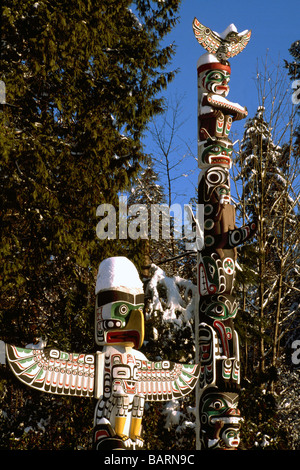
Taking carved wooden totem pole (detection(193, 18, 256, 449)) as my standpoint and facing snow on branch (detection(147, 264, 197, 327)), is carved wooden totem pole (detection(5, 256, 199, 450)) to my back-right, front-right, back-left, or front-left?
back-left

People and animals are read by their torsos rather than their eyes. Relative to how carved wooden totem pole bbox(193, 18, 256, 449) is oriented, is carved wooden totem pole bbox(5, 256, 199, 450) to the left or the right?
on its right

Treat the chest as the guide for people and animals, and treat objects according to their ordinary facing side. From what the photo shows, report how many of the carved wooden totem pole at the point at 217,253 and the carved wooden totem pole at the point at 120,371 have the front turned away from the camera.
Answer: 0

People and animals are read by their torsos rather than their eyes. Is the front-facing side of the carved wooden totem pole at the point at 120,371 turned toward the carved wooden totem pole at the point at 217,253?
no

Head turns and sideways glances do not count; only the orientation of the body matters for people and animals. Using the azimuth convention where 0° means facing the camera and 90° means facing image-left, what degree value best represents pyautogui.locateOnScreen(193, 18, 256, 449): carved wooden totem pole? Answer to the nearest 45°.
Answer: approximately 315°

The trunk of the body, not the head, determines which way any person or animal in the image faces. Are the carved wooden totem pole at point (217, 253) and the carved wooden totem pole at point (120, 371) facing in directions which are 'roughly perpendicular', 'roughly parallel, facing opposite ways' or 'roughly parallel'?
roughly parallel

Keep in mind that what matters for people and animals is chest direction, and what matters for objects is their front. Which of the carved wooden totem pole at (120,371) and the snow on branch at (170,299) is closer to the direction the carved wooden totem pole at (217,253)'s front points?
the carved wooden totem pole

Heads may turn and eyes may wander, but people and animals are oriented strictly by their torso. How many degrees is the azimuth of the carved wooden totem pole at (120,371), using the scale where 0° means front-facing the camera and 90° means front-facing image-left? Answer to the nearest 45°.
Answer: approximately 315°

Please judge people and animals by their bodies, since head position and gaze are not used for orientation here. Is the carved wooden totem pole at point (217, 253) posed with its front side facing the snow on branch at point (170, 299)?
no
